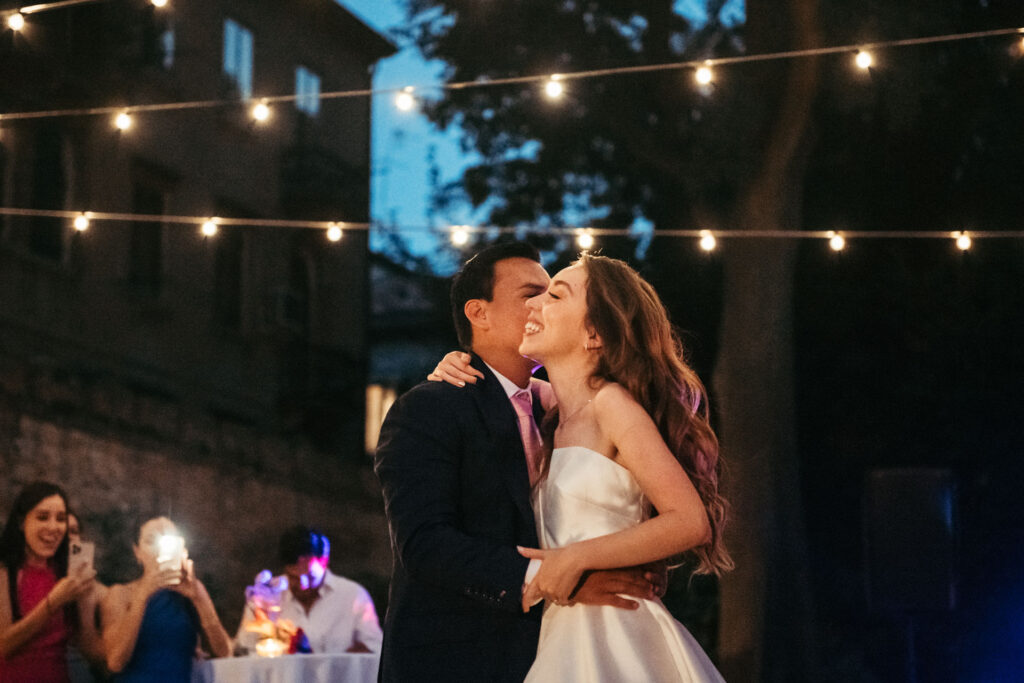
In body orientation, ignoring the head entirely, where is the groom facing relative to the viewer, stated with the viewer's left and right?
facing to the right of the viewer

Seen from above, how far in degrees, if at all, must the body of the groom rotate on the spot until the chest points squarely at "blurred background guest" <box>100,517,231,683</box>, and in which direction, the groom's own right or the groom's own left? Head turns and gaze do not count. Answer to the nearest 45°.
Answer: approximately 135° to the groom's own left

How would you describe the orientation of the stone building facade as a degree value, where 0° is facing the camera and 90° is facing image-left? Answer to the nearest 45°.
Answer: approximately 315°

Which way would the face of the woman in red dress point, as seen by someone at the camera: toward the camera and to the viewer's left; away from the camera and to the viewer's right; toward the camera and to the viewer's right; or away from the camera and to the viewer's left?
toward the camera and to the viewer's right

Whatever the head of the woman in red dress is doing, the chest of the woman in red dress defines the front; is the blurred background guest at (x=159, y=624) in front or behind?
in front

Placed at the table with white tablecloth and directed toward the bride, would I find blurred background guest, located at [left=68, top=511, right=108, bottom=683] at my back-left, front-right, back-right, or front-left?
back-right

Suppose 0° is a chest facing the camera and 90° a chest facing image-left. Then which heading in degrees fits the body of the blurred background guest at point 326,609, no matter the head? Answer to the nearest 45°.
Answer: approximately 0°

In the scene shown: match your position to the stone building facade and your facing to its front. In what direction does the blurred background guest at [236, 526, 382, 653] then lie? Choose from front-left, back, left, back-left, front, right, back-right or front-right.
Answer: front-right

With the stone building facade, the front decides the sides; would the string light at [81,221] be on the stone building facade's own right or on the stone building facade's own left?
on the stone building facade's own right
